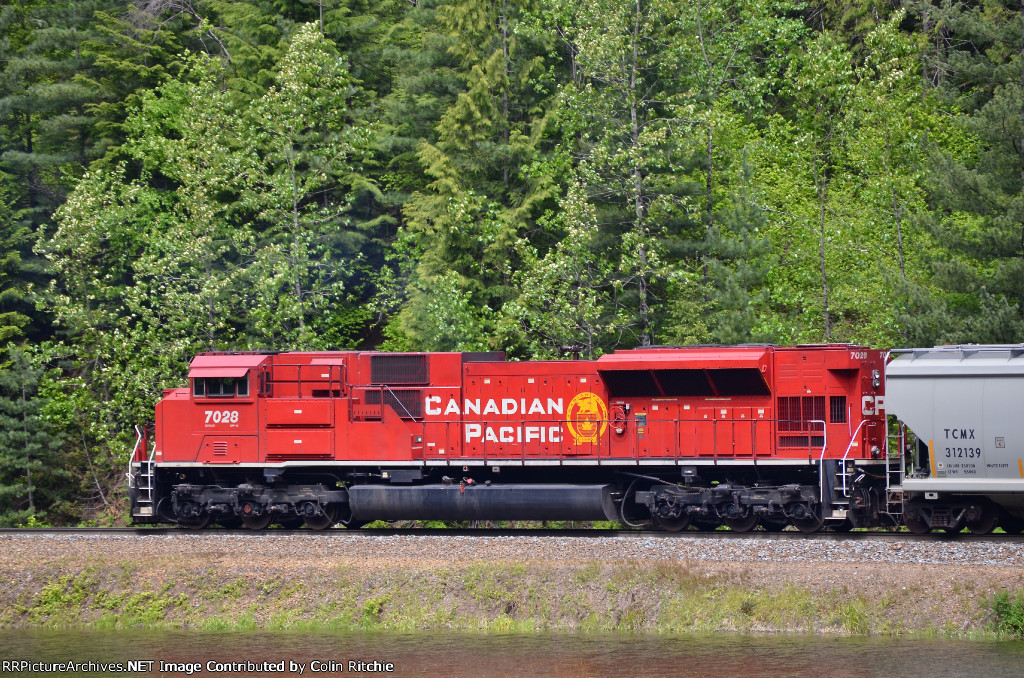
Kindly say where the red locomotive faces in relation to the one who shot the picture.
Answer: facing to the left of the viewer

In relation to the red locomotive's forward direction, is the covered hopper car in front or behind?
behind
